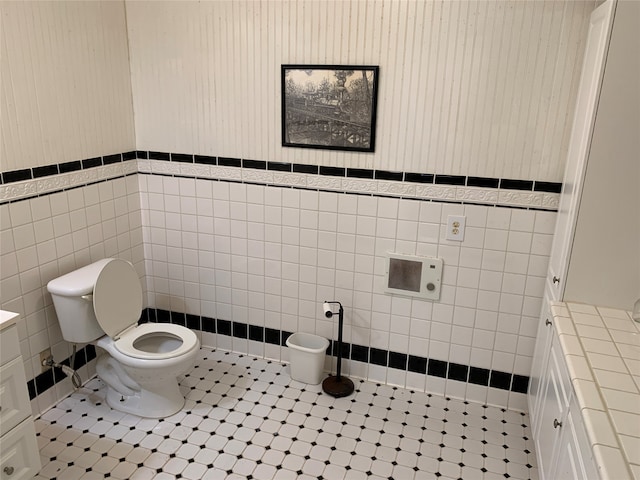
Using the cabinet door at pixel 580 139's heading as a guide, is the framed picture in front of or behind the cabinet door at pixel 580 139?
in front

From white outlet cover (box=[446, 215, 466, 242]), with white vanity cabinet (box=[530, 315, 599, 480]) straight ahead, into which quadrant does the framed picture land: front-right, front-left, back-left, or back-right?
back-right

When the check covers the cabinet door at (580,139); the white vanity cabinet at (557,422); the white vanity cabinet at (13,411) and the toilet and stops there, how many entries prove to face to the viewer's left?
2

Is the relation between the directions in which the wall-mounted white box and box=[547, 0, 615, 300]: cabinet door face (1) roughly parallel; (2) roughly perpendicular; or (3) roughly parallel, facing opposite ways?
roughly perpendicular

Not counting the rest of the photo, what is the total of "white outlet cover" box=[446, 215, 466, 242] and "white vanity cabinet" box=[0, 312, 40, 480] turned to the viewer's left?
0

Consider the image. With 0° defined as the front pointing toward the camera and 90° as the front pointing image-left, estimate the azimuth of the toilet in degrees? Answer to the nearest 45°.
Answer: approximately 315°

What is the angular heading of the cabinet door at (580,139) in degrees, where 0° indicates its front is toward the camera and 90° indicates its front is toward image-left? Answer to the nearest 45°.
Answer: approximately 90°

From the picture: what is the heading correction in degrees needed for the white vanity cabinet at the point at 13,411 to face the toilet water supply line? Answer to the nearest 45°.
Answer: approximately 90° to its left

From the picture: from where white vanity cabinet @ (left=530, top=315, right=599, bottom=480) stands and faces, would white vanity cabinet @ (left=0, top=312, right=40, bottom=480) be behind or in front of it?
in front

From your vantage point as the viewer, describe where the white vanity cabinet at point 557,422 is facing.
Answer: facing to the left of the viewer

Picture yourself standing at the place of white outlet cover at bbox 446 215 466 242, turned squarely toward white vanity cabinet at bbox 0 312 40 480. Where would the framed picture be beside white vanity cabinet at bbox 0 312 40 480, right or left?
right

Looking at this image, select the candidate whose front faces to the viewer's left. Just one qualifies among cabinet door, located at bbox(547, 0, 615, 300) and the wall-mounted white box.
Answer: the cabinet door
